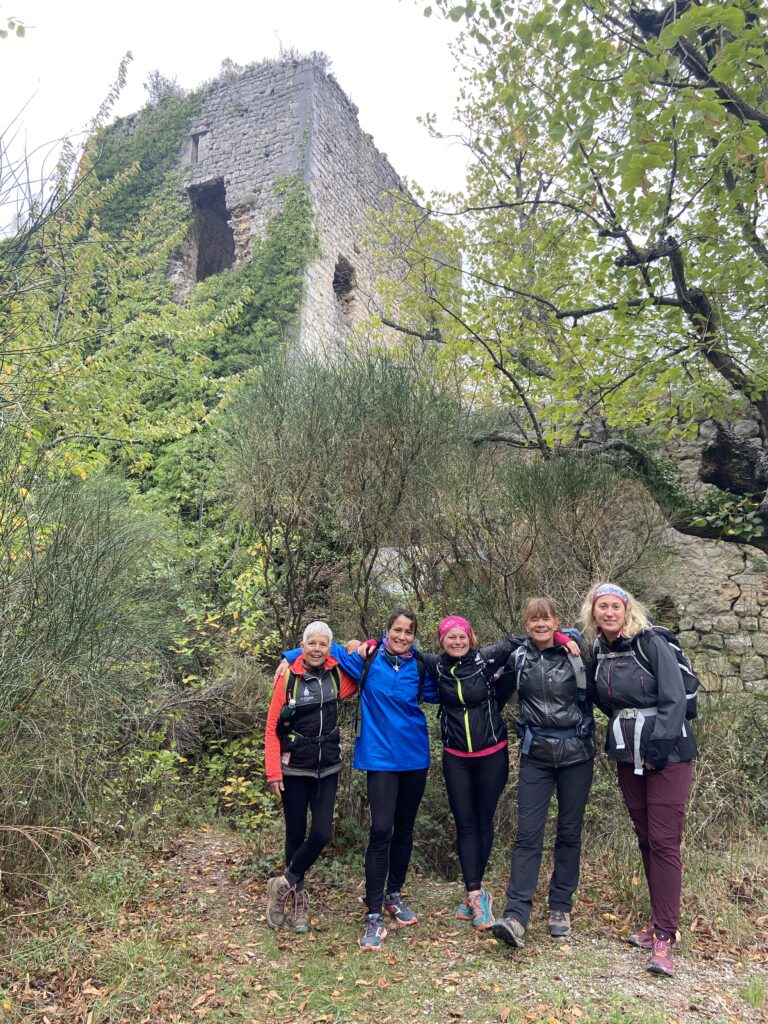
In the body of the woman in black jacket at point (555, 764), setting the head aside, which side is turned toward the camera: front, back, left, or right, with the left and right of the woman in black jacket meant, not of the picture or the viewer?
front

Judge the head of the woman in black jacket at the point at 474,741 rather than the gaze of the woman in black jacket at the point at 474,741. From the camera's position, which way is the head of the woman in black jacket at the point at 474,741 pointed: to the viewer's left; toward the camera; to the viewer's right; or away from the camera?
toward the camera

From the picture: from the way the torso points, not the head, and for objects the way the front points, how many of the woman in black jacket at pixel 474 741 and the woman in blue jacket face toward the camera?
2

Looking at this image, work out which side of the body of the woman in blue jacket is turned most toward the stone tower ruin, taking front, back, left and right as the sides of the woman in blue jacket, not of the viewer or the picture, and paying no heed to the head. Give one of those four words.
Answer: back

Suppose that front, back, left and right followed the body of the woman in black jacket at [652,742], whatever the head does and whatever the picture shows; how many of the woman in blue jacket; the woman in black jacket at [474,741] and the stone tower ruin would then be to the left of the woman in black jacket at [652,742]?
0

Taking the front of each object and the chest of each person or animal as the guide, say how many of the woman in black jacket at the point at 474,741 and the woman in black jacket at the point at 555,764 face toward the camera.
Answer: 2

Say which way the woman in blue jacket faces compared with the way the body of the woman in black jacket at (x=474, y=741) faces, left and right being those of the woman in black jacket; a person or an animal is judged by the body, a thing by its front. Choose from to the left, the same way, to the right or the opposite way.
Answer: the same way

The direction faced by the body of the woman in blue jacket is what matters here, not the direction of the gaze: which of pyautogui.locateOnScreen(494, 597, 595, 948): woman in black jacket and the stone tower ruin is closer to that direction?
the woman in black jacket

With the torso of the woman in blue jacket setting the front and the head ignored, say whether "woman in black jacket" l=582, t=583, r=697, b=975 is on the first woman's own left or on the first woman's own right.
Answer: on the first woman's own left

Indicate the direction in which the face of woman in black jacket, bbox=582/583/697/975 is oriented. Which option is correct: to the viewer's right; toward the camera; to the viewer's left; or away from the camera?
toward the camera

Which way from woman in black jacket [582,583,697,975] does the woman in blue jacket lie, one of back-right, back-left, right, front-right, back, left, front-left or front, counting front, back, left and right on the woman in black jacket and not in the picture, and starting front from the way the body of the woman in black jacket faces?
front-right

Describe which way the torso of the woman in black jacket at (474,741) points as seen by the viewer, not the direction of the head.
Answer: toward the camera

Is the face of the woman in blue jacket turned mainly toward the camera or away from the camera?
toward the camera
